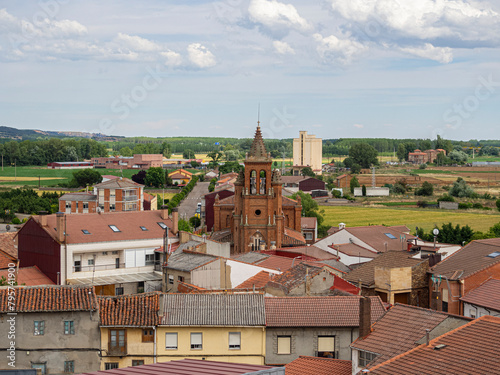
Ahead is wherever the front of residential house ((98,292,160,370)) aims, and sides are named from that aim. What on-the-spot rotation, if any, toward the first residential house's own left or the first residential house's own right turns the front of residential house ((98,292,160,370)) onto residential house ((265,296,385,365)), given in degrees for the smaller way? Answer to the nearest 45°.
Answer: approximately 90° to the first residential house's own left

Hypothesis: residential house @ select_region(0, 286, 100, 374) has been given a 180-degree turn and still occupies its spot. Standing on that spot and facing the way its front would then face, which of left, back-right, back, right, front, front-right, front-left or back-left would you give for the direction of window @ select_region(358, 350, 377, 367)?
back-right

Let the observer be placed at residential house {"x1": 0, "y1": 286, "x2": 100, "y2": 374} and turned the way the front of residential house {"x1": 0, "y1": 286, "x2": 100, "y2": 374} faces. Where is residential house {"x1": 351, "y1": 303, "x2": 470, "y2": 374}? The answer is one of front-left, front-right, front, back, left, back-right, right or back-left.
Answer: front-left

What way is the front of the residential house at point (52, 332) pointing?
toward the camera

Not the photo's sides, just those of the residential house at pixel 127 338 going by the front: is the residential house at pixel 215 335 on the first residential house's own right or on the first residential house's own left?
on the first residential house's own left

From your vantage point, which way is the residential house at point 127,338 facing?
toward the camera

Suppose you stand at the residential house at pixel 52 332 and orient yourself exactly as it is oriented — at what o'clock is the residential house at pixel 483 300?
the residential house at pixel 483 300 is roughly at 9 o'clock from the residential house at pixel 52 332.

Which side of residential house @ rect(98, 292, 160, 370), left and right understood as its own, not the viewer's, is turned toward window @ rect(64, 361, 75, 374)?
right

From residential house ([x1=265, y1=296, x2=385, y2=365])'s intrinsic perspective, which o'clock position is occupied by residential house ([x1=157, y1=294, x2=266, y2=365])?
residential house ([x1=157, y1=294, x2=266, y2=365]) is roughly at 3 o'clock from residential house ([x1=265, y1=296, x2=385, y2=365]).

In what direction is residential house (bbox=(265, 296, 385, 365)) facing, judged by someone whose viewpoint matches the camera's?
facing the viewer

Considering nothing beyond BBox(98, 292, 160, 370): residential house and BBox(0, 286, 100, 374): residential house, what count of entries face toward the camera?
2

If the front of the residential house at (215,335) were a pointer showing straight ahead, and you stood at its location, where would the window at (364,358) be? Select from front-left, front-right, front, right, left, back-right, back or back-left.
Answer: front-left

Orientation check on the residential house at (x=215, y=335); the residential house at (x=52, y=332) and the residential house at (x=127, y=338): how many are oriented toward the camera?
3
